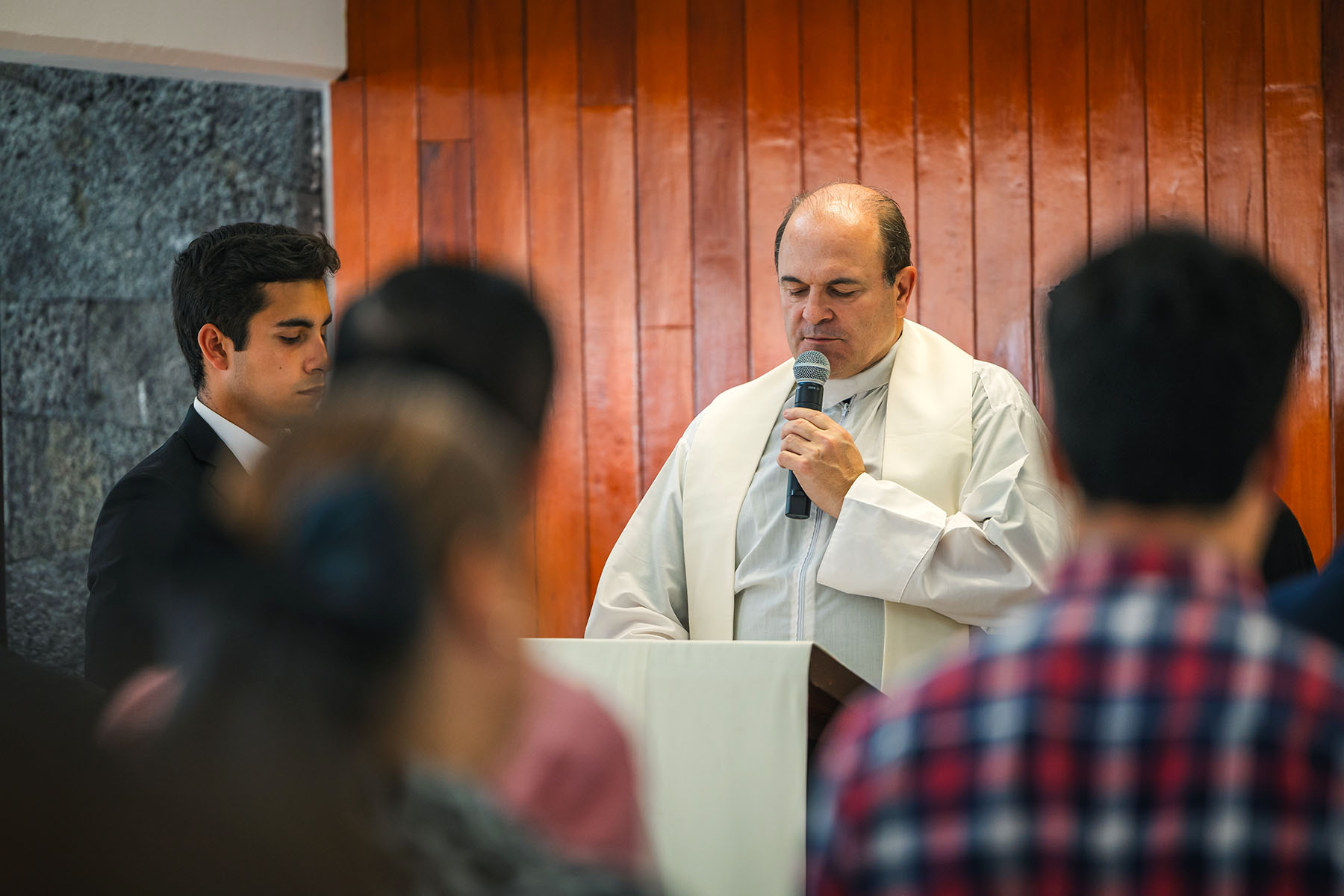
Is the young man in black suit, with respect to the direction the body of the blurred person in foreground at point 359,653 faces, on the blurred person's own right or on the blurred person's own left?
on the blurred person's own left

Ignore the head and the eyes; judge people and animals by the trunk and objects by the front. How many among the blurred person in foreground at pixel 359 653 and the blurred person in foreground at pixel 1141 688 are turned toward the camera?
0

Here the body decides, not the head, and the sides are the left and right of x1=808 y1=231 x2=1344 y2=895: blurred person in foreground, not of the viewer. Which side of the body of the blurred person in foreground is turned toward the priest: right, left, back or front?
front

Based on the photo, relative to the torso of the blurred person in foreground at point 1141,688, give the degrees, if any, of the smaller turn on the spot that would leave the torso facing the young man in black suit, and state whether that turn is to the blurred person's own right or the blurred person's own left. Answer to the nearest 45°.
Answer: approximately 45° to the blurred person's own left

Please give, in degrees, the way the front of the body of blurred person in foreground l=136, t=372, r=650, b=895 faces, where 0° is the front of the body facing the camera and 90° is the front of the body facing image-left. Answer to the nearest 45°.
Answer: approximately 225°

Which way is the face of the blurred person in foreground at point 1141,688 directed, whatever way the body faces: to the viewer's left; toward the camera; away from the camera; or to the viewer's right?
away from the camera

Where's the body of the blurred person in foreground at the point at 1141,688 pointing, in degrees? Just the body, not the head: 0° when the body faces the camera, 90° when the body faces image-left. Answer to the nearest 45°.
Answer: approximately 180°
